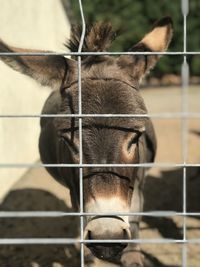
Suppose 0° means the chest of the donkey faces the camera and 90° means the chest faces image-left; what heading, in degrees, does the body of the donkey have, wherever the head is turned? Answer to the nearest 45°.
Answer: approximately 0°
